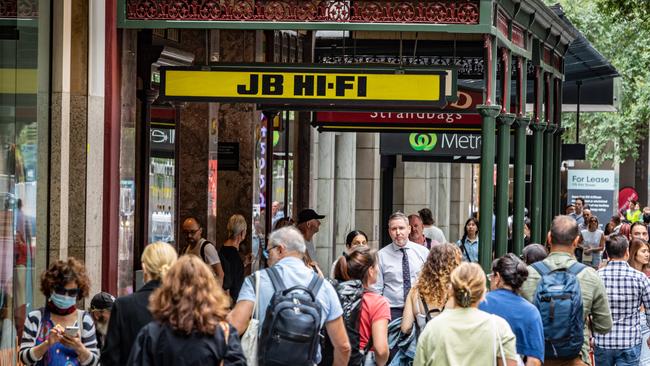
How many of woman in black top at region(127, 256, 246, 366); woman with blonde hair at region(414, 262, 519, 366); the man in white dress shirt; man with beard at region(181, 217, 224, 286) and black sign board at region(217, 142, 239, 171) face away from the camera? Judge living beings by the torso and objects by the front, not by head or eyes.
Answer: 2

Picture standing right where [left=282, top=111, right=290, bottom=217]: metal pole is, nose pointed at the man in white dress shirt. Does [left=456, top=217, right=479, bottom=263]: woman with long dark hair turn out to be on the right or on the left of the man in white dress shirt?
left

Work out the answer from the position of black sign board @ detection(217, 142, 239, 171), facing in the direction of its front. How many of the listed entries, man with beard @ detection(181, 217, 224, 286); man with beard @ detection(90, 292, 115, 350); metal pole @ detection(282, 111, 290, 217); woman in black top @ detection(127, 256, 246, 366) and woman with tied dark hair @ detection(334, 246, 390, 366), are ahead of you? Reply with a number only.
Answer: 4

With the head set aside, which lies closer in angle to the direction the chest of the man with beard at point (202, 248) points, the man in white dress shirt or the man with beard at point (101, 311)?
the man with beard

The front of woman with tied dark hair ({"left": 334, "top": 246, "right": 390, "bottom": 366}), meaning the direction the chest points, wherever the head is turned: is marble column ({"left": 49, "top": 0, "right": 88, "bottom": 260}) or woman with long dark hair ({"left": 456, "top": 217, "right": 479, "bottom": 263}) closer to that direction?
the woman with long dark hair

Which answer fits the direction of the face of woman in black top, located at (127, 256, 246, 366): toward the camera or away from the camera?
away from the camera

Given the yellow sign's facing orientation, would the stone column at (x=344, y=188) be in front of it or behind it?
behind

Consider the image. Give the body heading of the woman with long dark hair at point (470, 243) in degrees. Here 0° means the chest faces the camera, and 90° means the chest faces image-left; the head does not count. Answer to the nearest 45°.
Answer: approximately 0°

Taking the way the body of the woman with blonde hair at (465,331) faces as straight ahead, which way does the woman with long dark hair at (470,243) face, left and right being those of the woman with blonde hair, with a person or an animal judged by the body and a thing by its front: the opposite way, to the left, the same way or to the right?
the opposite way
